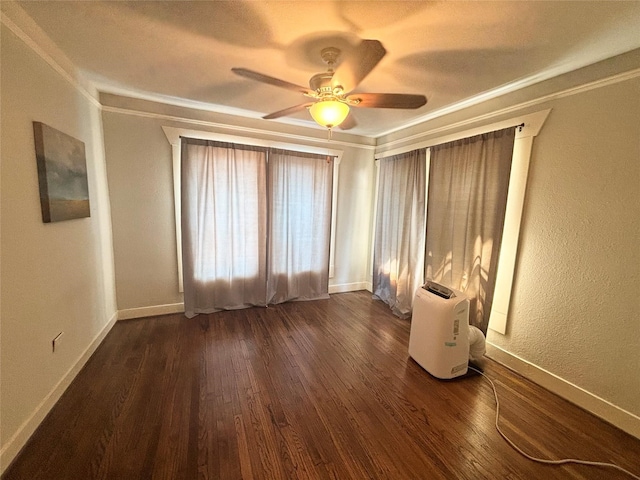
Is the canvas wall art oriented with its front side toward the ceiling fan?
yes

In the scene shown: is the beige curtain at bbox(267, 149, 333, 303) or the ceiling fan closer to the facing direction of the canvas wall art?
the ceiling fan

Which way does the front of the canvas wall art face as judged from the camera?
facing the viewer and to the right of the viewer

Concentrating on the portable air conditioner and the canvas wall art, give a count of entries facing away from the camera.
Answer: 0

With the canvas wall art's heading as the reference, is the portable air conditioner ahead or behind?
ahead

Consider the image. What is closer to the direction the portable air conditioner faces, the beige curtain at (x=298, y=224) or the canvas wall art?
the canvas wall art

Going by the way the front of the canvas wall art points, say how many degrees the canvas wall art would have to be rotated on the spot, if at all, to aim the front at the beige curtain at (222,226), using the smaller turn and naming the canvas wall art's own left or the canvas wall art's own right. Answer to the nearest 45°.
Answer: approximately 45° to the canvas wall art's own left

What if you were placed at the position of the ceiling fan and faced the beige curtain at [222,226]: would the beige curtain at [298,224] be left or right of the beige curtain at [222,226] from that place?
right

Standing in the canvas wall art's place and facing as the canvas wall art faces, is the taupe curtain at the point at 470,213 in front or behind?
in front

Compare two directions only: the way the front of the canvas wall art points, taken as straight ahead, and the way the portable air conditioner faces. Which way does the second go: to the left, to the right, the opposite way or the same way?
the opposite way
